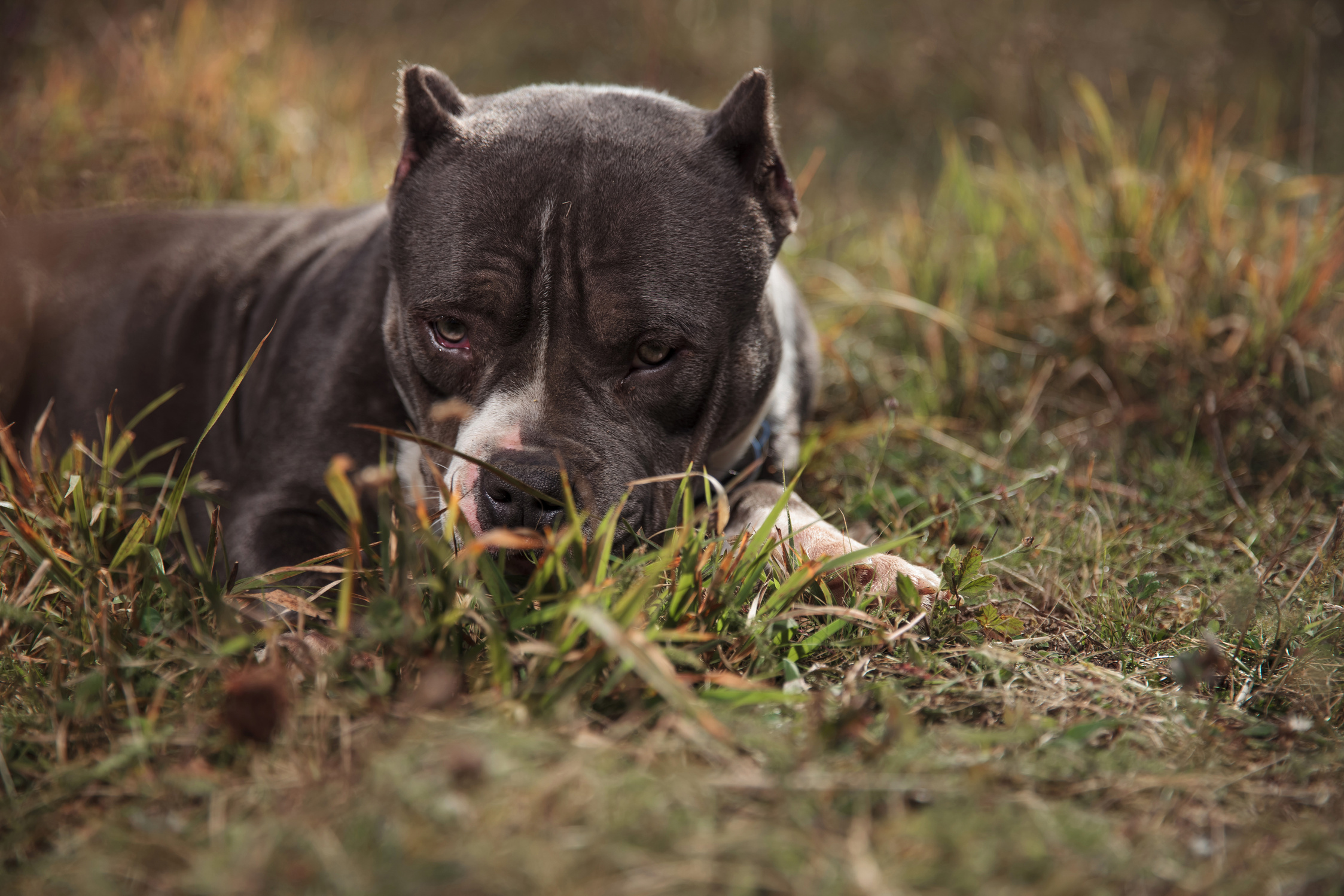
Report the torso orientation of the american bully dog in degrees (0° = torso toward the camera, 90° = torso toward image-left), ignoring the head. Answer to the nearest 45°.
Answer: approximately 315°
